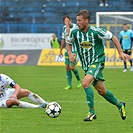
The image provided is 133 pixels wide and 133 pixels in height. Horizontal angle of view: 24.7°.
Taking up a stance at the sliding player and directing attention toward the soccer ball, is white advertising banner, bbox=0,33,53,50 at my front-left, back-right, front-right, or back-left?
back-left

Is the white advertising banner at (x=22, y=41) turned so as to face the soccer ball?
yes

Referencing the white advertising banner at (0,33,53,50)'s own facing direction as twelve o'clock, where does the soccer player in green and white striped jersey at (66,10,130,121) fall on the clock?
The soccer player in green and white striped jersey is roughly at 12 o'clock from the white advertising banner.

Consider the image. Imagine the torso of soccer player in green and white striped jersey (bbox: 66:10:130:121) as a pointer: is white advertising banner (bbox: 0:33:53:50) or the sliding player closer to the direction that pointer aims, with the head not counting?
the sliding player

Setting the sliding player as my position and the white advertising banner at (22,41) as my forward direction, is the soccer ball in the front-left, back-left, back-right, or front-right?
back-right

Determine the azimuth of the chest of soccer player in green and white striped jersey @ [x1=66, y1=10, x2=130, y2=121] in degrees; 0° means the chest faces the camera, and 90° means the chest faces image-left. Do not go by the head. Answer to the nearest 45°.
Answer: approximately 45°

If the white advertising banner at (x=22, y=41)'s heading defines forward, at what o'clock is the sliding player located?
The sliding player is roughly at 12 o'clock from the white advertising banner.

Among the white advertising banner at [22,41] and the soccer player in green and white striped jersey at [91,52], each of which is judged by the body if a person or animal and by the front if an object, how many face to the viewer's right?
0
